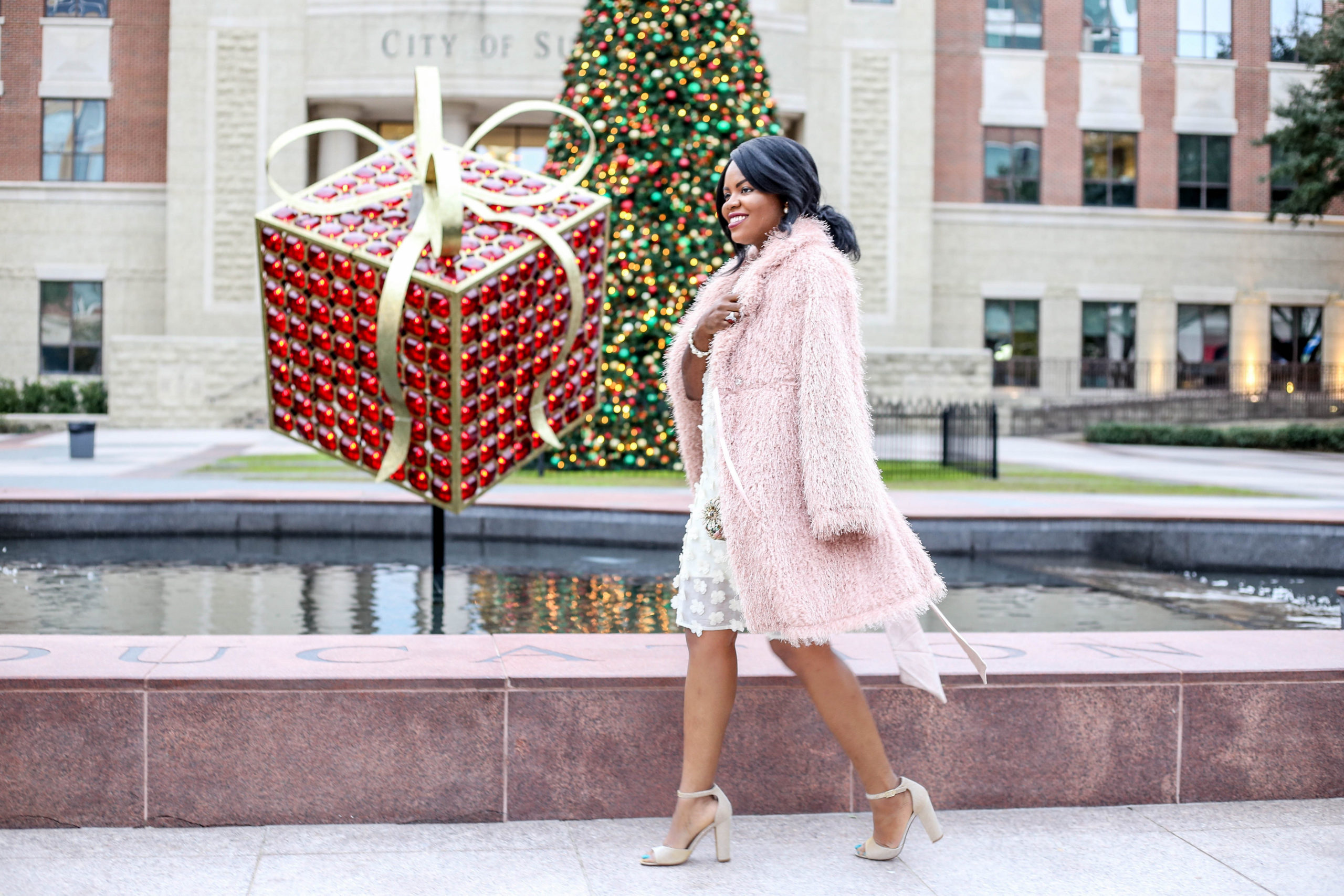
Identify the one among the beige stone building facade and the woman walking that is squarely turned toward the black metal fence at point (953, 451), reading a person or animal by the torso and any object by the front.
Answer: the beige stone building facade

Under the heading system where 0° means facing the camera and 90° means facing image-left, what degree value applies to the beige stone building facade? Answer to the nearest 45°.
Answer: approximately 0°

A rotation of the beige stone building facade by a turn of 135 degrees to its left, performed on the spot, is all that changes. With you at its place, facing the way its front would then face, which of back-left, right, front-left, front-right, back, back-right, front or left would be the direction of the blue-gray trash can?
back

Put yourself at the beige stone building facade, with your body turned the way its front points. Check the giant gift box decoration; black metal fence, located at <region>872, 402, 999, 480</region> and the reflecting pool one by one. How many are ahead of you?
3

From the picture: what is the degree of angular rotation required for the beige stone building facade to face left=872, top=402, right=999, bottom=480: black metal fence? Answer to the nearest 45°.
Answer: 0° — it already faces it

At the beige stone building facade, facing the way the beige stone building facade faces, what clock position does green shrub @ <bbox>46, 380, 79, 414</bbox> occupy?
The green shrub is roughly at 3 o'clock from the beige stone building facade.

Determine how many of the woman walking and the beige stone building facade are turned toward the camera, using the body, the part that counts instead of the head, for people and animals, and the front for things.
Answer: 1

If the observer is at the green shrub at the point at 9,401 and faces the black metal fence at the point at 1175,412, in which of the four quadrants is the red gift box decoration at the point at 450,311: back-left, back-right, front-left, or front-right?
front-right

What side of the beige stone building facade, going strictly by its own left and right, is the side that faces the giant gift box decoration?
front

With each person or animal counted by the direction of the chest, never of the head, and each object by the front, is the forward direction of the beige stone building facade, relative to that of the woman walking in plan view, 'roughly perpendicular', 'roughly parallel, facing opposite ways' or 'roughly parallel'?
roughly perpendicular
